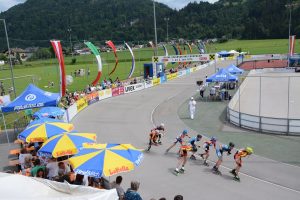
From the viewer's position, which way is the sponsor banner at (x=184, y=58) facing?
facing the viewer

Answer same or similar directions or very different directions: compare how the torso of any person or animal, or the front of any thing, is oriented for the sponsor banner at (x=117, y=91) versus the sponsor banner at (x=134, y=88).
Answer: same or similar directions

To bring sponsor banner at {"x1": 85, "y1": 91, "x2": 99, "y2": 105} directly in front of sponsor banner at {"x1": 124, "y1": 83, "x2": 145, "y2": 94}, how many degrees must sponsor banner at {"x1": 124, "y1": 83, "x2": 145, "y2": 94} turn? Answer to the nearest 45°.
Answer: approximately 90° to its right

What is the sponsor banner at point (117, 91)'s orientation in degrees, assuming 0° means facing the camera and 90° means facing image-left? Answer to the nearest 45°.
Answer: approximately 315°

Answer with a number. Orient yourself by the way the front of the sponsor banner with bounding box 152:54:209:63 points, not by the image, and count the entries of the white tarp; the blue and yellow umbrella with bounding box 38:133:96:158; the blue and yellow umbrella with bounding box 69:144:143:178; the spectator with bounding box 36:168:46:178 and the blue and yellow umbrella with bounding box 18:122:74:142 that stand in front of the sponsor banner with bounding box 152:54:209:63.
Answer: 5

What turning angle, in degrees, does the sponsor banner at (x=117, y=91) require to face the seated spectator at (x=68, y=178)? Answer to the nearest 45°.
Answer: approximately 45° to its right

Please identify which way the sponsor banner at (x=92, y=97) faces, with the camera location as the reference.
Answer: facing the viewer and to the right of the viewer

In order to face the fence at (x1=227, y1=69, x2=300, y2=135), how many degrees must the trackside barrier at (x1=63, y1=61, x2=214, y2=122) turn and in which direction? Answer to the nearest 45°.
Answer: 0° — it already faces it

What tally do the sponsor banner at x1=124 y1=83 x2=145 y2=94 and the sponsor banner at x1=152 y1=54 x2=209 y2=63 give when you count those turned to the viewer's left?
0

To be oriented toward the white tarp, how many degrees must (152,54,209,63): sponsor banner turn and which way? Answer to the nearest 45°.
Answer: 0° — it already faces it

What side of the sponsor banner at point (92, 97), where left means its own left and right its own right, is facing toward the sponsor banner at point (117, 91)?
left

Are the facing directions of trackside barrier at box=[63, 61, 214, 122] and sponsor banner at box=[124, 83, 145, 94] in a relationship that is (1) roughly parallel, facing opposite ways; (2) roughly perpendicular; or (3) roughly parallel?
roughly parallel

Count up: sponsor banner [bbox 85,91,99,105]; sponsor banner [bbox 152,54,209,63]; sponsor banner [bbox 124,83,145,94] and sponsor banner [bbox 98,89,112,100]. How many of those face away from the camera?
0
